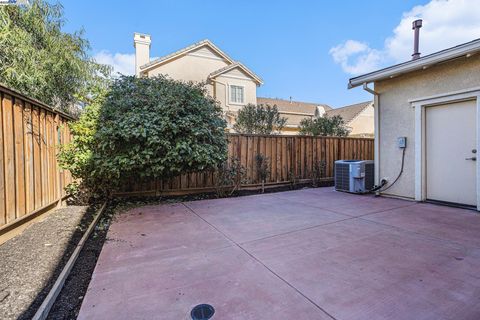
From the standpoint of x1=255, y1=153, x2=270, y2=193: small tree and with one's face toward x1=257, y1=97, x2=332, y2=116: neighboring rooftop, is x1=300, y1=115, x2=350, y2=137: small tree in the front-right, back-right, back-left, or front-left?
front-right

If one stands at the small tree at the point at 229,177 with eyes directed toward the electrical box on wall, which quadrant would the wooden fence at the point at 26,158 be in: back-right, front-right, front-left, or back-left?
back-right

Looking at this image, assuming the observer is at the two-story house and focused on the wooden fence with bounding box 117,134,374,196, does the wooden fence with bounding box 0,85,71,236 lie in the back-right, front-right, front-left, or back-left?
front-right

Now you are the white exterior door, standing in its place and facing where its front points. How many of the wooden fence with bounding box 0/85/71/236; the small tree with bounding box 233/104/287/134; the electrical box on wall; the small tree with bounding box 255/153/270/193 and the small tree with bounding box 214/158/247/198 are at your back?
0

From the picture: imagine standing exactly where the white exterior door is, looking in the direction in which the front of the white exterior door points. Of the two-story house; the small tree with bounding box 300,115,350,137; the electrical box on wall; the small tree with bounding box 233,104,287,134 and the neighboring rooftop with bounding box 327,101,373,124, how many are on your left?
0

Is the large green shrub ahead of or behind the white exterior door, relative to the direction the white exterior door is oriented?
ahead

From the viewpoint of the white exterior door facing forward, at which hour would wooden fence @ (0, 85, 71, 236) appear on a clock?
The wooden fence is roughly at 12 o'clock from the white exterior door.

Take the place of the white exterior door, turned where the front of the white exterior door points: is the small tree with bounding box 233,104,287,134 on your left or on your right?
on your right

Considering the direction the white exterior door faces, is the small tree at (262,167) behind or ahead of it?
ahead

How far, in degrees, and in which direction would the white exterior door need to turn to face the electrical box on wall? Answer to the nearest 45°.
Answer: approximately 45° to its right

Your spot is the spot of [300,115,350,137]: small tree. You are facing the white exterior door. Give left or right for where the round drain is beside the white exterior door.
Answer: right

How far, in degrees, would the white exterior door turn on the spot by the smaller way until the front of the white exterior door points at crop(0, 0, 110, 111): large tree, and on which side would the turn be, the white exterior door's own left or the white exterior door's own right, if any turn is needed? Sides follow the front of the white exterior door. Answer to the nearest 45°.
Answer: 0° — it already faces it

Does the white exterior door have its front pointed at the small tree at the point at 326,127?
no

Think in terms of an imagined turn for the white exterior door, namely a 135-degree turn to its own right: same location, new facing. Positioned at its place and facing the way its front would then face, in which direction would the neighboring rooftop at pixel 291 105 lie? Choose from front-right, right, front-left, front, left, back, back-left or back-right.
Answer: front-left

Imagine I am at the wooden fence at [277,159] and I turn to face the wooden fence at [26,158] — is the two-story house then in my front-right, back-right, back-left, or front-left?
back-right

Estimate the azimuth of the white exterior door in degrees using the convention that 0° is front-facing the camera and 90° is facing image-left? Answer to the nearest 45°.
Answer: approximately 45°

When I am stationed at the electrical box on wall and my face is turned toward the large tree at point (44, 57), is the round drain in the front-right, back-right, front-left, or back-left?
front-left
